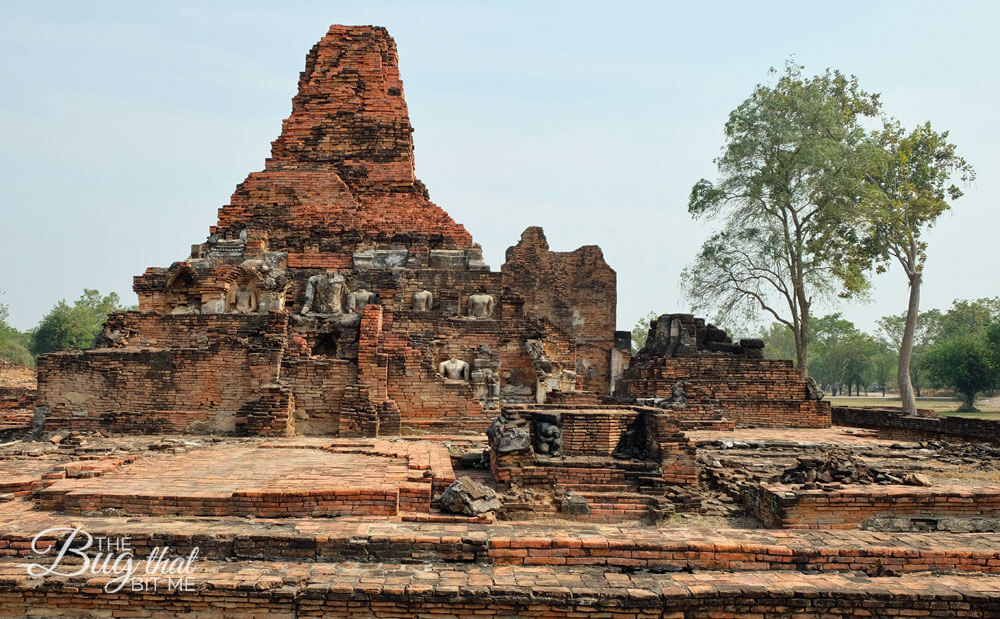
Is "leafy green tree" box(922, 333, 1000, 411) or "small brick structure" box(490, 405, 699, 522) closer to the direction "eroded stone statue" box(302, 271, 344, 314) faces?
the small brick structure

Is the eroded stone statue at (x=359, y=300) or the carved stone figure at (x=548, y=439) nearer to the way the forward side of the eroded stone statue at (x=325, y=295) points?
the carved stone figure

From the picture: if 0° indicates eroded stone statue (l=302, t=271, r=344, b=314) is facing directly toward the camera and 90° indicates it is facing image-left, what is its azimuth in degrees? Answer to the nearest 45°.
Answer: approximately 0°

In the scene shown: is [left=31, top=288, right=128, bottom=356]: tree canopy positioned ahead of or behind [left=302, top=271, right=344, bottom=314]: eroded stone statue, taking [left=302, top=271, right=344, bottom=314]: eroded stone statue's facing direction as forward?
behind

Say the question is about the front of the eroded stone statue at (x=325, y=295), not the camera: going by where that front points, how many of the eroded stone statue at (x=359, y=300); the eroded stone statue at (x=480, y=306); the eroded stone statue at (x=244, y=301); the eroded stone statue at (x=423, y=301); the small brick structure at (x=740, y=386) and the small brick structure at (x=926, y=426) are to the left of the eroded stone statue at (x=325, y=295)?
5

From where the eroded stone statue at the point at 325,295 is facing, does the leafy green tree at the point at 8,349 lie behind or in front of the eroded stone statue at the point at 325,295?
behind

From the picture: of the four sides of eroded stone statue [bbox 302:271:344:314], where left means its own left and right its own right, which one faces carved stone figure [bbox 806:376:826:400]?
left

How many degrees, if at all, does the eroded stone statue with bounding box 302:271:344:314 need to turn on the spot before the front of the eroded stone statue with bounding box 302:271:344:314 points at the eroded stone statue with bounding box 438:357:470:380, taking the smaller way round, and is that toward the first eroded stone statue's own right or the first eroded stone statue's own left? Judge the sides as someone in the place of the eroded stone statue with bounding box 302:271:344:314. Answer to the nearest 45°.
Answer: approximately 45° to the first eroded stone statue's own left

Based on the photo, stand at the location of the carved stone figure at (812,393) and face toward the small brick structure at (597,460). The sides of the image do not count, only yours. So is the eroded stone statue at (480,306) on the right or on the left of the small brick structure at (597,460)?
right

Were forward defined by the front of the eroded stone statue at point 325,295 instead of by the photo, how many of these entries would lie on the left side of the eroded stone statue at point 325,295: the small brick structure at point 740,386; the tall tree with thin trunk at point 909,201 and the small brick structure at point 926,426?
3

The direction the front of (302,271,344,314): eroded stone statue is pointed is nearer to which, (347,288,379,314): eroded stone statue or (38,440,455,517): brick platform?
the brick platform

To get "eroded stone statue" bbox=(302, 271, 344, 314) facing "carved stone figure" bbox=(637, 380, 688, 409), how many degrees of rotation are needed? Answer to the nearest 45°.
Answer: approximately 90° to its left

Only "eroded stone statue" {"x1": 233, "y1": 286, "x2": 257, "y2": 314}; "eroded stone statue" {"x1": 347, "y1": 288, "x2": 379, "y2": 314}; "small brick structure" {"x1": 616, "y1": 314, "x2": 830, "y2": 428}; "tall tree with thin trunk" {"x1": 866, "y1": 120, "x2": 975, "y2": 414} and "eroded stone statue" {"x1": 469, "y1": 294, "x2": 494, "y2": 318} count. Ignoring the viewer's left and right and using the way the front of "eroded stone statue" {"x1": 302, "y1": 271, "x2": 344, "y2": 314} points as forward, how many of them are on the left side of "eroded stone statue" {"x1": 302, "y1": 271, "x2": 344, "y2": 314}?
4

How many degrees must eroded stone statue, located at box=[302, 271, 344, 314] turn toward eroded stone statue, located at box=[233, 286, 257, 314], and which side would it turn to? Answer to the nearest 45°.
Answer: approximately 90° to its right

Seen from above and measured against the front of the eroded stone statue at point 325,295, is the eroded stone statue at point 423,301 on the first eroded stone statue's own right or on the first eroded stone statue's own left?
on the first eroded stone statue's own left
